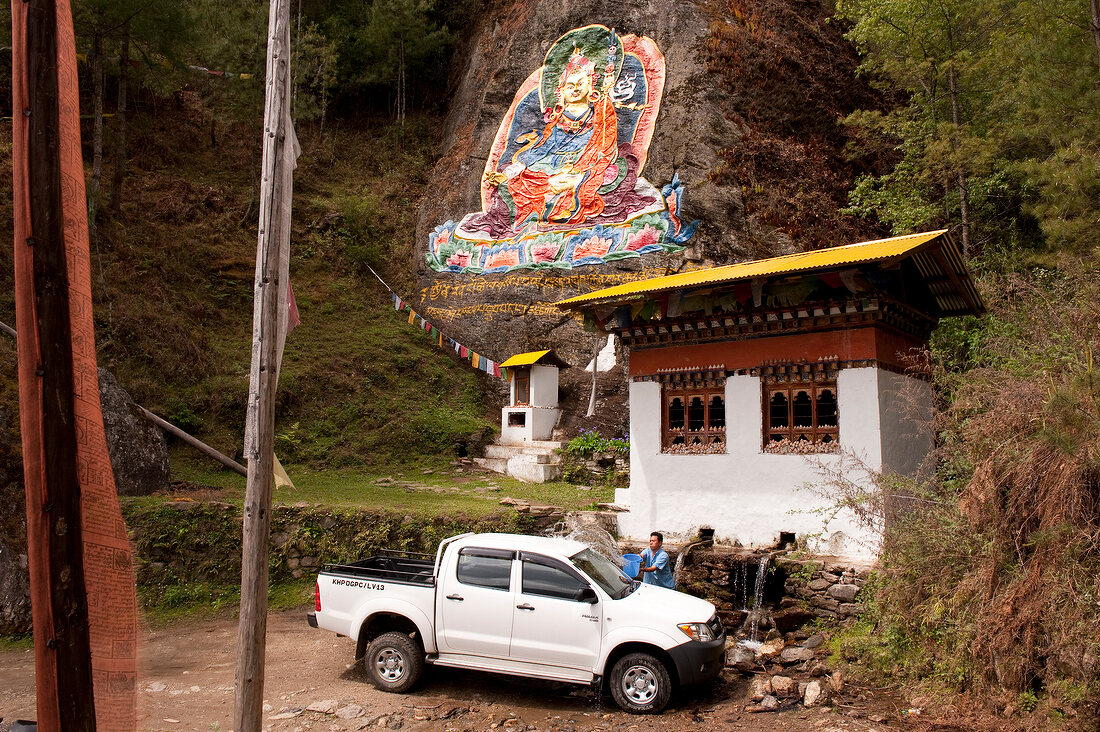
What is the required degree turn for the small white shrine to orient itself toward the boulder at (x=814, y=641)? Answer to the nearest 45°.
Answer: approximately 45° to its left

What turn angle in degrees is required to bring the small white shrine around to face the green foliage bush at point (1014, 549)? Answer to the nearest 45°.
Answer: approximately 45° to its left

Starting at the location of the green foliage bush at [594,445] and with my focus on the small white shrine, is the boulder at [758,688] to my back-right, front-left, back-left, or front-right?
back-left

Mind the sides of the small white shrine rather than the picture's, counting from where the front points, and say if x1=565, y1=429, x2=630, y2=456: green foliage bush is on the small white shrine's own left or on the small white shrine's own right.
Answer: on the small white shrine's own left

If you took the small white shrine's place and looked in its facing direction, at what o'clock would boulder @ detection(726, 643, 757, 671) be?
The boulder is roughly at 10 o'clock from the small white shrine.

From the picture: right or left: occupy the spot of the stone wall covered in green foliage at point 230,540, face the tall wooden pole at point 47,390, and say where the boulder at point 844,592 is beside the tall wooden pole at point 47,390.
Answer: left

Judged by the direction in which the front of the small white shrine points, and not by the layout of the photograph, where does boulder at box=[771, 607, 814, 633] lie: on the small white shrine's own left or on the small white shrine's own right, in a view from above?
on the small white shrine's own left

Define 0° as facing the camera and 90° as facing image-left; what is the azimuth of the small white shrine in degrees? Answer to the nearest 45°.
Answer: approximately 45°

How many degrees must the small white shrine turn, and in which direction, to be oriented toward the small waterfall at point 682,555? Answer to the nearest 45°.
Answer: approximately 45° to its left

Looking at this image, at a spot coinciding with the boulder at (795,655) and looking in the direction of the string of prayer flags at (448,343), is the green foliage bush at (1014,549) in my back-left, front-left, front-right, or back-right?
back-right

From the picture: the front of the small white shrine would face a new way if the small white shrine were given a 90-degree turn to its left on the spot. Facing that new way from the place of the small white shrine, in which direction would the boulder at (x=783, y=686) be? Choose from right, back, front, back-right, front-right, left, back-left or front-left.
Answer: front-right

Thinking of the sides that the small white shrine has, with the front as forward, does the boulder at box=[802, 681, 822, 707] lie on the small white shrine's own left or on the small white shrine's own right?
on the small white shrine's own left
